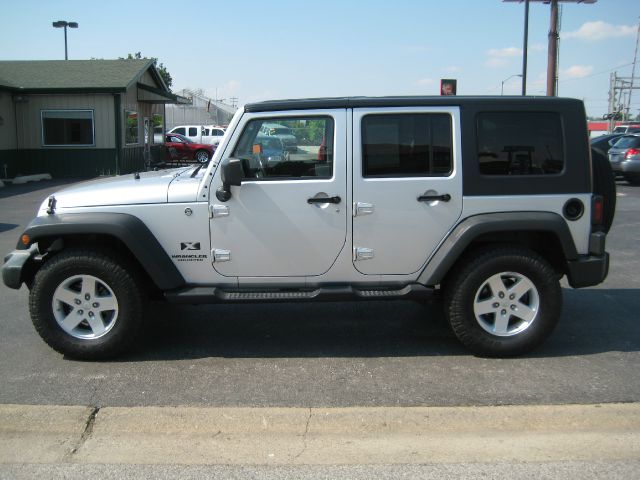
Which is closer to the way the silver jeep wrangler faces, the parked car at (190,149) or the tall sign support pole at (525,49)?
the parked car

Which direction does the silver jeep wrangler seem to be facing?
to the viewer's left

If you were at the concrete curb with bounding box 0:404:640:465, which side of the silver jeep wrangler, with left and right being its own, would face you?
left

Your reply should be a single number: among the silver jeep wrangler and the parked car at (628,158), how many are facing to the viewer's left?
1

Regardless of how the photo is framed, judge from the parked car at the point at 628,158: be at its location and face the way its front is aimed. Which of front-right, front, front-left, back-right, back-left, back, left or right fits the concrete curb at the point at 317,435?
back-right

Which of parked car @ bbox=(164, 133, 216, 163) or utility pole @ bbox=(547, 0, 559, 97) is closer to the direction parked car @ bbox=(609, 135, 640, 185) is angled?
the utility pole

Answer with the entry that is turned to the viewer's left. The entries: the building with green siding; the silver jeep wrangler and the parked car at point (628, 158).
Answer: the silver jeep wrangler
